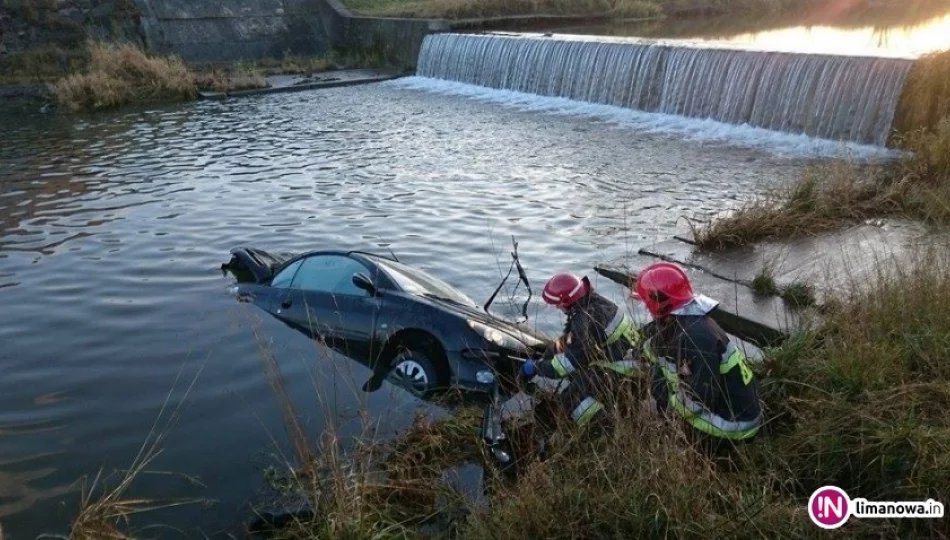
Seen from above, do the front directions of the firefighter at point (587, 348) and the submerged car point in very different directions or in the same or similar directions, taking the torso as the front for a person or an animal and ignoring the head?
very different directions

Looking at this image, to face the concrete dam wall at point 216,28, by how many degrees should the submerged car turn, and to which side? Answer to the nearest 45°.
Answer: approximately 135° to its left

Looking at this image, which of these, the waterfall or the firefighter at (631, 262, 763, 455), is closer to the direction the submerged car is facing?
the firefighter

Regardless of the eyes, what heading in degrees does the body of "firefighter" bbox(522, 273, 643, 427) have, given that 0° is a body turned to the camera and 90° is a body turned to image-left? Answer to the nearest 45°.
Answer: approximately 90°

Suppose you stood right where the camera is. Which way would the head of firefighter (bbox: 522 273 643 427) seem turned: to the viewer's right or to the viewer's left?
to the viewer's left

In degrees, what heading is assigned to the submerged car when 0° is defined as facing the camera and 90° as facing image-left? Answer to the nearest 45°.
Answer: approximately 315°

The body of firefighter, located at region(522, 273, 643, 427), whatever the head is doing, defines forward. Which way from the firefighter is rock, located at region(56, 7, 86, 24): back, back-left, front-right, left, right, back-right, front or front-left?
front-right

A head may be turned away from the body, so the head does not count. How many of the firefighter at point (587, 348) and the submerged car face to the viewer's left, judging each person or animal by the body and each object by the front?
1

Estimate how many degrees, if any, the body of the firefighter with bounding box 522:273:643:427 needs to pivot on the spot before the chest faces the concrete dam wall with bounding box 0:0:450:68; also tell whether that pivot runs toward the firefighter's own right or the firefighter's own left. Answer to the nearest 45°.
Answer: approximately 45° to the firefighter's own right

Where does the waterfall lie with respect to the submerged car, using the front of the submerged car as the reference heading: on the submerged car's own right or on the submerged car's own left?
on the submerged car's own left

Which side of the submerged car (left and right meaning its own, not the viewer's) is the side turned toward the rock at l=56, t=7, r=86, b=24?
back
